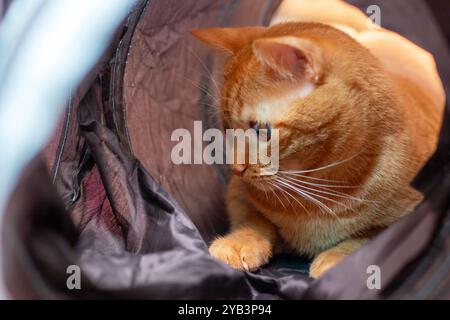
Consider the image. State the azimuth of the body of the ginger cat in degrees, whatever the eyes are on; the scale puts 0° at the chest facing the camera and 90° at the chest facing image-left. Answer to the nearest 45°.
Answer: approximately 45°
